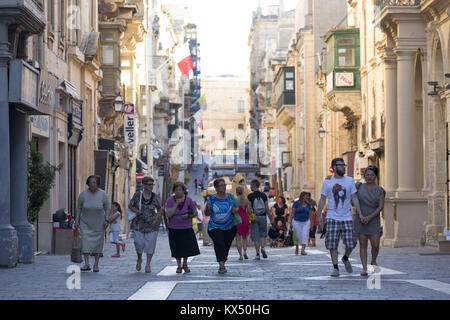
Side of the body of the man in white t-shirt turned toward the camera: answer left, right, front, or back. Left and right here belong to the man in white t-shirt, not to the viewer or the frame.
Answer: front

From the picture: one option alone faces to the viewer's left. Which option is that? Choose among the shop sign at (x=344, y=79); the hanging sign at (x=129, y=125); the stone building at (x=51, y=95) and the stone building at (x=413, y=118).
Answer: the stone building at (x=413, y=118)

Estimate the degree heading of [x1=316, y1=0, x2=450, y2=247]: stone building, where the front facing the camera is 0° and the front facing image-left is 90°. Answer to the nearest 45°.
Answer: approximately 90°

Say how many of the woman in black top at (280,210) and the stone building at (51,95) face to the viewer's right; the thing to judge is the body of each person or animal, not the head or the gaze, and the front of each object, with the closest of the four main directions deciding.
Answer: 1

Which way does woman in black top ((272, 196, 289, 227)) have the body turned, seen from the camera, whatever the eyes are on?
toward the camera

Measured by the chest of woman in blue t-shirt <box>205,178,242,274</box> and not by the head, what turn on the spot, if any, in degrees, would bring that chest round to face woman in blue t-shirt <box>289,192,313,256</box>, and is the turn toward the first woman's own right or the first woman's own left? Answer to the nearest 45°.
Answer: approximately 180°

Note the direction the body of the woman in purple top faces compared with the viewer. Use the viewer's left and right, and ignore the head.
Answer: facing the viewer

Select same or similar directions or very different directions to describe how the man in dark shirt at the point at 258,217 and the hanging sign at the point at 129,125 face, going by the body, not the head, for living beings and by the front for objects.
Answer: very different directions

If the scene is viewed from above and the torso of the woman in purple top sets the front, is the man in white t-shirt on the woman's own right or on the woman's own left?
on the woman's own left

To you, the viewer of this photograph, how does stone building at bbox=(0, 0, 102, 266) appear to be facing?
facing to the right of the viewer

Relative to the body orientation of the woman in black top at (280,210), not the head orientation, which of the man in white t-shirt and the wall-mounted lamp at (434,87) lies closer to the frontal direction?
the man in white t-shirt

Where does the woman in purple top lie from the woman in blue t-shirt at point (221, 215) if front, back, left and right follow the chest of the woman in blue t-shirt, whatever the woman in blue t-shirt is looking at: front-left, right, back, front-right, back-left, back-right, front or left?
right
